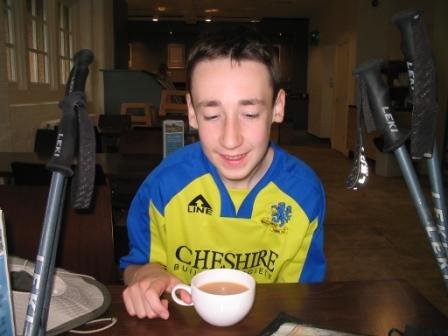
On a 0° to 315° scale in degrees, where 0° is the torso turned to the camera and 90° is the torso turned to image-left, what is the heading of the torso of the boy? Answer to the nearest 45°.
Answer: approximately 0°

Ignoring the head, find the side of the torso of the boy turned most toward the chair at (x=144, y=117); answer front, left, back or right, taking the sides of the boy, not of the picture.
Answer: back

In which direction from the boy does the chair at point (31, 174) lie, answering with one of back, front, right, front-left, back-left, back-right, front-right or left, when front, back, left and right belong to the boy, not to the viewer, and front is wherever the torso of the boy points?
back-right

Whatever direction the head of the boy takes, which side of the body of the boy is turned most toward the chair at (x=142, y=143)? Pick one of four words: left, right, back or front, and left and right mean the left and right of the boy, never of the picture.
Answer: back

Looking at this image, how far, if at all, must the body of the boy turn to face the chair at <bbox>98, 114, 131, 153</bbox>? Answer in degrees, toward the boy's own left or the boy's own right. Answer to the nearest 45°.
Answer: approximately 180°

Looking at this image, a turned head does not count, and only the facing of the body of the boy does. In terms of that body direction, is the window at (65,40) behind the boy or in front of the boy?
behind

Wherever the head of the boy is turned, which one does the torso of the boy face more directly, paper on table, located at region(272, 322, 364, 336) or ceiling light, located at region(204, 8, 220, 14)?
the paper on table

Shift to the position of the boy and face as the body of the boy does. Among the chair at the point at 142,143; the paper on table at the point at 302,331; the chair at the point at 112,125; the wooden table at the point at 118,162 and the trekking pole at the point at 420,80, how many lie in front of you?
2

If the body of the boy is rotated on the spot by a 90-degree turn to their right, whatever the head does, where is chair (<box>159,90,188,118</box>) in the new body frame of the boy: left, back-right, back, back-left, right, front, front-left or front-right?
right
